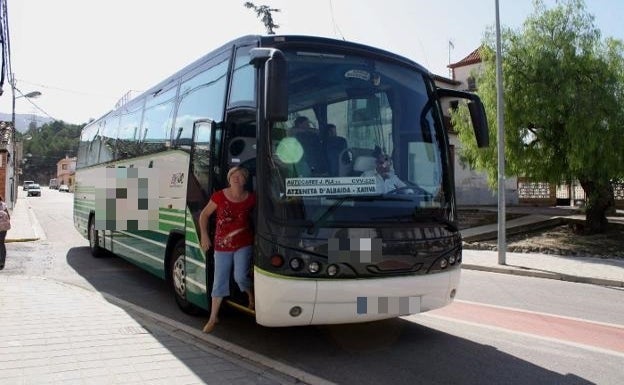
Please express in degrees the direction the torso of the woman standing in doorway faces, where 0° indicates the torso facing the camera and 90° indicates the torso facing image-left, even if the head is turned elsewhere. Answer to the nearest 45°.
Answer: approximately 0°

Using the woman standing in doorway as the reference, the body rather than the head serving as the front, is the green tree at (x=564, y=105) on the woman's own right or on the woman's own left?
on the woman's own left

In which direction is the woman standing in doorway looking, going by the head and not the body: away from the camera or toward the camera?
toward the camera

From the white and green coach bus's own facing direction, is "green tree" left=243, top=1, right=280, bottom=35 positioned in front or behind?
behind

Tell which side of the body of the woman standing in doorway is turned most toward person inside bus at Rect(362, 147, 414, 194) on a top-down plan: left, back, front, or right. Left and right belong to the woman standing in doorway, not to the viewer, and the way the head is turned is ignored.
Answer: left

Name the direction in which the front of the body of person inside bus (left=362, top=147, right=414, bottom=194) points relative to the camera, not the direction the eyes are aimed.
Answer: toward the camera

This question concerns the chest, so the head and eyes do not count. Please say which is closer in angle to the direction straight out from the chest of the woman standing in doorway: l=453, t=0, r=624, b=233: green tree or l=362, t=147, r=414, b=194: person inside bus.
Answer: the person inside bus

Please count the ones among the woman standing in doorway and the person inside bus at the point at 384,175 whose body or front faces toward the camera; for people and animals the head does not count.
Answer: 2

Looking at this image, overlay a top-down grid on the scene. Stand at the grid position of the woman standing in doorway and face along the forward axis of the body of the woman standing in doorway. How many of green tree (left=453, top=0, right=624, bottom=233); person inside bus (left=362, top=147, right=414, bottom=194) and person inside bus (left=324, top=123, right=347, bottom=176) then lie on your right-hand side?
0

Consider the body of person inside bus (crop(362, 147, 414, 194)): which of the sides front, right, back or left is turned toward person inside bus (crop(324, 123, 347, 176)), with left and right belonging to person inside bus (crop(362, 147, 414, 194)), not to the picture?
right

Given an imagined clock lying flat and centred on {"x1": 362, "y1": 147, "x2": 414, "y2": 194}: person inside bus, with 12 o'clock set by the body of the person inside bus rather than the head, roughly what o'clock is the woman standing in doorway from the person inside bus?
The woman standing in doorway is roughly at 3 o'clock from the person inside bus.

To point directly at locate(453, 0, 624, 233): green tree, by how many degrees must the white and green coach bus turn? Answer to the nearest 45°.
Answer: approximately 90° to its left

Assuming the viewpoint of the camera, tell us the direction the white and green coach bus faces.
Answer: facing the viewer and to the right of the viewer

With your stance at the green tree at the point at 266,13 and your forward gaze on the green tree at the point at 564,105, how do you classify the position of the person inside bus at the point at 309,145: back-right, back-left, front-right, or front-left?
front-right

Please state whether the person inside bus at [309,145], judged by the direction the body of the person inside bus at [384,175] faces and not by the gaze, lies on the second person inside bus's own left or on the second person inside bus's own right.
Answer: on the second person inside bus's own right
